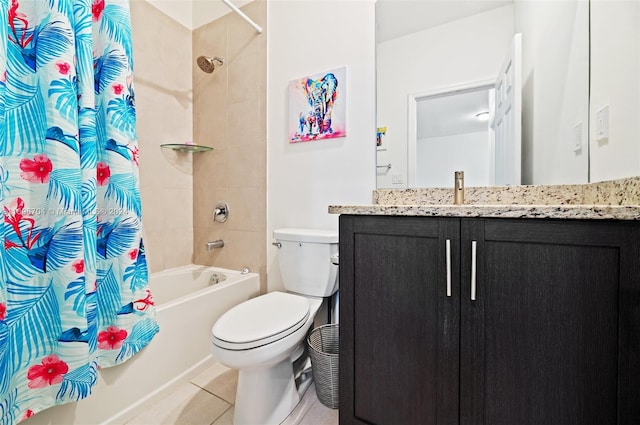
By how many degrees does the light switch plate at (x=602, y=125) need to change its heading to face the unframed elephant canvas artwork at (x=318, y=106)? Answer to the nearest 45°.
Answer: approximately 45° to its right

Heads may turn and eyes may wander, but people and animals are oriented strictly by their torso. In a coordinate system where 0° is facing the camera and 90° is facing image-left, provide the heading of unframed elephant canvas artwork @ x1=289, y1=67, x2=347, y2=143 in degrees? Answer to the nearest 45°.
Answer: approximately 45°

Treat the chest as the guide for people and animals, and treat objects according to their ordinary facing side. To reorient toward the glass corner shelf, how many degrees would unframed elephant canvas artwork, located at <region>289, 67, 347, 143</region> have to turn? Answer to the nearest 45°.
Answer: approximately 45° to its right

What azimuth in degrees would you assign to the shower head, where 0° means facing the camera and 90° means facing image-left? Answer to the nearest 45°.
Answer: approximately 45°

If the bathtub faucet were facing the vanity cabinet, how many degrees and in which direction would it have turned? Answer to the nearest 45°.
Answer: approximately 90° to its left
